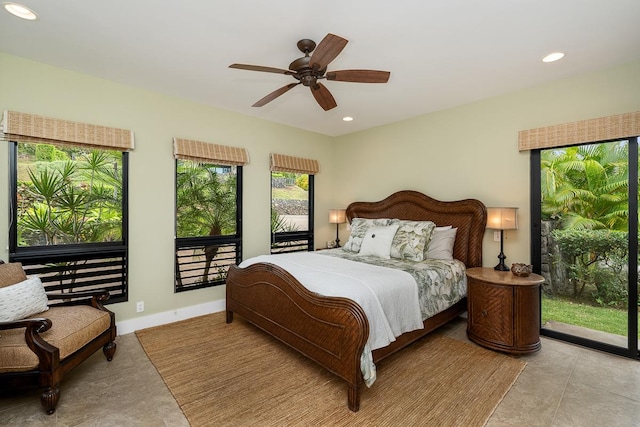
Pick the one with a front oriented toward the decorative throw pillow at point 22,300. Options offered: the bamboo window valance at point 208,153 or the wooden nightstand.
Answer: the wooden nightstand

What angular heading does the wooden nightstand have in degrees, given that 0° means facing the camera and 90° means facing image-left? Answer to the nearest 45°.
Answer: approximately 45°

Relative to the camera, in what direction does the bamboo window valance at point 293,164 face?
facing the viewer and to the right of the viewer

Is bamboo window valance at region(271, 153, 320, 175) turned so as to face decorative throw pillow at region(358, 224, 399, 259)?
yes

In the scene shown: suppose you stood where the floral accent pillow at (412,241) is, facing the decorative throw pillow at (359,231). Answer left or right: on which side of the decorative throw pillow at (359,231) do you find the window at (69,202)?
left

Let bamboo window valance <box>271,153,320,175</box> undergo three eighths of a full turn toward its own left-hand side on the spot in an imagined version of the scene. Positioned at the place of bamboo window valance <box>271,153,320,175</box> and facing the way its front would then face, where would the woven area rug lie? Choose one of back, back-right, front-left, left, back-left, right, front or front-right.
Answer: back

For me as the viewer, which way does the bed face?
facing the viewer and to the left of the viewer

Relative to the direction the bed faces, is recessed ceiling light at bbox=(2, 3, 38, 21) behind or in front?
in front

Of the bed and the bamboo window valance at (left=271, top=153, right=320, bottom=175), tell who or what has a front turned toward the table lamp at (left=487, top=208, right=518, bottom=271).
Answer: the bamboo window valance

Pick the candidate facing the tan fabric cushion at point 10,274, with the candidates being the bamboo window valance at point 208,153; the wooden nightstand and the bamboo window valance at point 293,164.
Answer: the wooden nightstand

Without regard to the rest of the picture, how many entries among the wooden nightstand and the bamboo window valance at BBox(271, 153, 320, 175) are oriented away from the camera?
0

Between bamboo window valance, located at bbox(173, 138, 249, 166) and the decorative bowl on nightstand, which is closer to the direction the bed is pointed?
the bamboo window valance

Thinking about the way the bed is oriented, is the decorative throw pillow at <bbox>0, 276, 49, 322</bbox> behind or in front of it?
in front

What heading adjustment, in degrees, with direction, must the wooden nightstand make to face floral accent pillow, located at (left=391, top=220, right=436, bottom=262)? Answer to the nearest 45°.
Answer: approximately 45° to its right

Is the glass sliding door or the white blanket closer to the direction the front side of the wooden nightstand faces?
the white blanket
